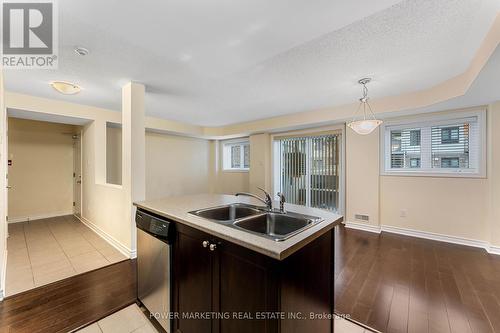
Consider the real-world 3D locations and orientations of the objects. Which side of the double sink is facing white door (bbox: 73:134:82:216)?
right

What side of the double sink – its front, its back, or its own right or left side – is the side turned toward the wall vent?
back

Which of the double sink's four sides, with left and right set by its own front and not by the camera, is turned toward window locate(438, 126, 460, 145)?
back

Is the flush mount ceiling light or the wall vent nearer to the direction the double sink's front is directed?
the flush mount ceiling light

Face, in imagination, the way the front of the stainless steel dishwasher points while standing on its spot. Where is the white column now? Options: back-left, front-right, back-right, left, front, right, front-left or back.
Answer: back-right

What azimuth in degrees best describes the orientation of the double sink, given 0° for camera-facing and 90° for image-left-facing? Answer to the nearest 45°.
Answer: approximately 45°

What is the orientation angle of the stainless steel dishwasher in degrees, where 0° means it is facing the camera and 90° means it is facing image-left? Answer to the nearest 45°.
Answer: approximately 45°

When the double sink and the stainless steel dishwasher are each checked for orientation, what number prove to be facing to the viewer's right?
0

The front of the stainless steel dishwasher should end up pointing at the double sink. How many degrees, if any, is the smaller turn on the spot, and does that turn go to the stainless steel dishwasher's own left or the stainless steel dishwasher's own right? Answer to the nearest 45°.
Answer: approximately 90° to the stainless steel dishwasher's own left

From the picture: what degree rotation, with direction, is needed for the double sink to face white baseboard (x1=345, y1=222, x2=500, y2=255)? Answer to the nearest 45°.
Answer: approximately 180°

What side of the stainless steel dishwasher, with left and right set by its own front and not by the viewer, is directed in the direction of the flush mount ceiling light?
right
